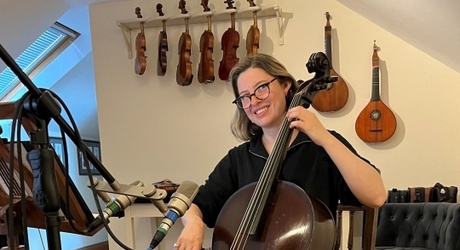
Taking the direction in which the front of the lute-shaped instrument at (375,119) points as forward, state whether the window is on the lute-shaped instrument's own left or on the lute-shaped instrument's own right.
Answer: on the lute-shaped instrument's own right

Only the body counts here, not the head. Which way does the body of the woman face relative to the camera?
toward the camera

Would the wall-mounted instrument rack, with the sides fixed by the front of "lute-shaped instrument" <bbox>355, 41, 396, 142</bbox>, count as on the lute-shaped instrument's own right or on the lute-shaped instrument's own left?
on the lute-shaped instrument's own right

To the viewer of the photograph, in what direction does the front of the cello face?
facing the viewer and to the left of the viewer

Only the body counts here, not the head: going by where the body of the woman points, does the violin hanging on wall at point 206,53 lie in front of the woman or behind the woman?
behind

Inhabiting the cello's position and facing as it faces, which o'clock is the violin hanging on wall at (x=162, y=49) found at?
The violin hanging on wall is roughly at 4 o'clock from the cello.

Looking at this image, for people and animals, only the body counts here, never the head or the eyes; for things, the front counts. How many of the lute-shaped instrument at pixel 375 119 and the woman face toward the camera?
2

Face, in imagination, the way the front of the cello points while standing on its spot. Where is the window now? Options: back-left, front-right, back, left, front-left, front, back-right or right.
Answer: right

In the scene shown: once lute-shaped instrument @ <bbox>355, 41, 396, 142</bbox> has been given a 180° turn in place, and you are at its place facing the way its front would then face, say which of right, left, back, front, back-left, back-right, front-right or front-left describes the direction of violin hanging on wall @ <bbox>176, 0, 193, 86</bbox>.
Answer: left

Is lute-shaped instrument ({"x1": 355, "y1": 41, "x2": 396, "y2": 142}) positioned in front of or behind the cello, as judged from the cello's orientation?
behind

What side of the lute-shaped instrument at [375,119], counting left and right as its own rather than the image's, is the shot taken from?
front

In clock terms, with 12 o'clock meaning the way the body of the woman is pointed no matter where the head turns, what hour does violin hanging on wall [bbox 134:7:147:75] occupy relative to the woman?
The violin hanging on wall is roughly at 5 o'clock from the woman.

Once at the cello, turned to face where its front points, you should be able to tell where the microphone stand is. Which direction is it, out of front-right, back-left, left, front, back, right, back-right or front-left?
front
